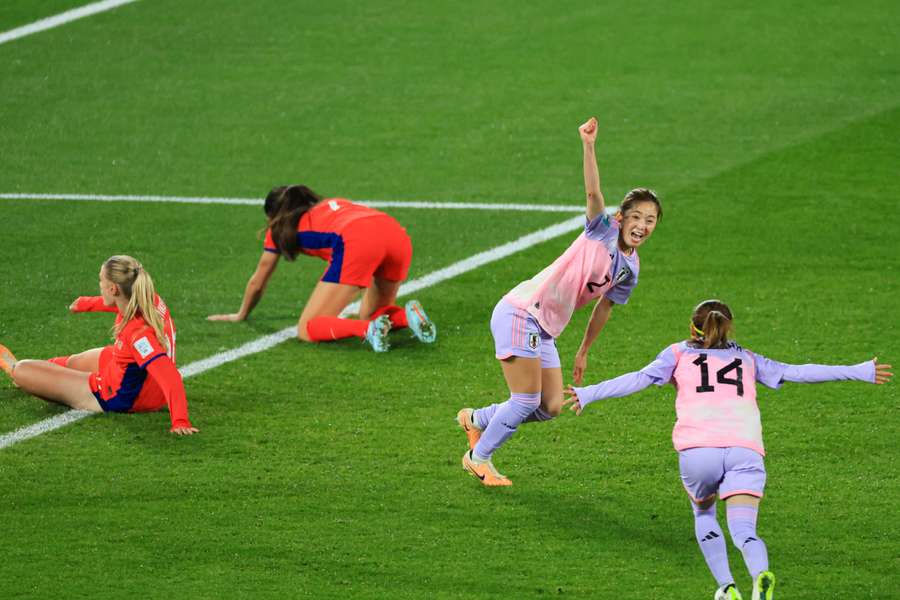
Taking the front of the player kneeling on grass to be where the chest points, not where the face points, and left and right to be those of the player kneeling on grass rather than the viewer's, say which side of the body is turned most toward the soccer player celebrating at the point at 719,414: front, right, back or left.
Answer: back

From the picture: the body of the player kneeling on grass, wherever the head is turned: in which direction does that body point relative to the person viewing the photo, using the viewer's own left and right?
facing away from the viewer and to the left of the viewer

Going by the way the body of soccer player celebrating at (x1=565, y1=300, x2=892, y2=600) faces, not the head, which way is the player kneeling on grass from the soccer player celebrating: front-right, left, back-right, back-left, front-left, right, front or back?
front-left

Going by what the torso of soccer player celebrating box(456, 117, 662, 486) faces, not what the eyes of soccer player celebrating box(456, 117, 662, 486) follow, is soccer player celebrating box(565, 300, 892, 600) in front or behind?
in front

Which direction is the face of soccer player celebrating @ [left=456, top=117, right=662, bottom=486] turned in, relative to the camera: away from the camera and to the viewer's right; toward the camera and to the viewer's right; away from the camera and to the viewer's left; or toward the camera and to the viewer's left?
toward the camera and to the viewer's right

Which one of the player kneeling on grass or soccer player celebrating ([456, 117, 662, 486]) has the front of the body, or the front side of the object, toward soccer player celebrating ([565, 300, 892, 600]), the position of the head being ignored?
soccer player celebrating ([456, 117, 662, 486])

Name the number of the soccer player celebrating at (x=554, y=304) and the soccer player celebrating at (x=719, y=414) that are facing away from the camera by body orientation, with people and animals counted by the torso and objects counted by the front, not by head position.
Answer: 1

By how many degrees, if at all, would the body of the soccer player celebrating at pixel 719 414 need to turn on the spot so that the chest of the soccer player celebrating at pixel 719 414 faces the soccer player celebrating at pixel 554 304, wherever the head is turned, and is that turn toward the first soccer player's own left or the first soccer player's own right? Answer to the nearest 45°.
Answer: approximately 45° to the first soccer player's own left

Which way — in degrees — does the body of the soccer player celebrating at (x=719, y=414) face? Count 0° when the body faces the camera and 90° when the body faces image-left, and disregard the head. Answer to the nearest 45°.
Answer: approximately 180°

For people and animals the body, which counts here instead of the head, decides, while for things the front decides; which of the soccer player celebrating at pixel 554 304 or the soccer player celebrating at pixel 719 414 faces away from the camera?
the soccer player celebrating at pixel 719 414

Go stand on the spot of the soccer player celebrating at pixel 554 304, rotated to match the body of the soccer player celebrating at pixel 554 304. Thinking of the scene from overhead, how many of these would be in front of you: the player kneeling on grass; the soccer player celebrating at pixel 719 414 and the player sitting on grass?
1
